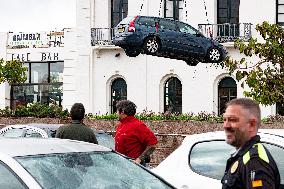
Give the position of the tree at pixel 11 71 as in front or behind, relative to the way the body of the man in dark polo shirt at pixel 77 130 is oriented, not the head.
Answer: in front

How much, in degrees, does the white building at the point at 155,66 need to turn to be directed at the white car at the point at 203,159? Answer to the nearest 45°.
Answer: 0° — it already faces it

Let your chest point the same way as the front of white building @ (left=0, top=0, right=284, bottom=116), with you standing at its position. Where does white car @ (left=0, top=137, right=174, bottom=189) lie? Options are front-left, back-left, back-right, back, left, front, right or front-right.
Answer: front

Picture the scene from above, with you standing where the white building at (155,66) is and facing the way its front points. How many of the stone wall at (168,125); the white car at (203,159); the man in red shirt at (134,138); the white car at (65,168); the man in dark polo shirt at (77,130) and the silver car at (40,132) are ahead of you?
6

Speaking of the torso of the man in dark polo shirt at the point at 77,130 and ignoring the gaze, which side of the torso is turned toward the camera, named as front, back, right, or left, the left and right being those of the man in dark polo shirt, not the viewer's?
back

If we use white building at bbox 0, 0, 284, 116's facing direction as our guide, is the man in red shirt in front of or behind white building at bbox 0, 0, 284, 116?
in front

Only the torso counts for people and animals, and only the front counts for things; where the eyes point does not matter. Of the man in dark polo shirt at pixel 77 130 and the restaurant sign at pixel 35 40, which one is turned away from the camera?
the man in dark polo shirt

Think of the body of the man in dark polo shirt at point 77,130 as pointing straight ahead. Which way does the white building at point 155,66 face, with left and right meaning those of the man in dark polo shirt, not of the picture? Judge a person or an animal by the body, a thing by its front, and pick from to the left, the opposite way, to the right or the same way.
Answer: the opposite way

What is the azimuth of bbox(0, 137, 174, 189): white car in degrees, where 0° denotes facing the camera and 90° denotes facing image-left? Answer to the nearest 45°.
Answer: approximately 315°

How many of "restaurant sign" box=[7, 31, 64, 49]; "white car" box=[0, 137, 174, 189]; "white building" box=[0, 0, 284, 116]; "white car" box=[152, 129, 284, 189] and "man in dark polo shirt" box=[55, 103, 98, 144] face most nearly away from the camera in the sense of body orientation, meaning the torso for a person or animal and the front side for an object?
1

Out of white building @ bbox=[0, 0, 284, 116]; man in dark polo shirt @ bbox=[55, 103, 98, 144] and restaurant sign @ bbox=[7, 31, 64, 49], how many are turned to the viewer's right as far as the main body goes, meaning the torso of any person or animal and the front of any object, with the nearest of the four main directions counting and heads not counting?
0

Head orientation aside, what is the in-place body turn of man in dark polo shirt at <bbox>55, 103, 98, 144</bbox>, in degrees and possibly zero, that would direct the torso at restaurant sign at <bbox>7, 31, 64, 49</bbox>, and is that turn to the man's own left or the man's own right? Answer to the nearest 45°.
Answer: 0° — they already face it

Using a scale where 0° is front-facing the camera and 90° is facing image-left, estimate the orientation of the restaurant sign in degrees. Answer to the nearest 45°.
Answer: approximately 0°

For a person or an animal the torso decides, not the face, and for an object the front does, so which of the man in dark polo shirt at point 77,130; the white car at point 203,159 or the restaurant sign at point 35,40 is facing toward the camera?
the restaurant sign

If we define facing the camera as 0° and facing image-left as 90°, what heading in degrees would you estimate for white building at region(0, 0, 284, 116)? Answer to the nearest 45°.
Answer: approximately 0°

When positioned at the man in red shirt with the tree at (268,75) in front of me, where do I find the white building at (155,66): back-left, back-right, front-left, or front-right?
front-left
